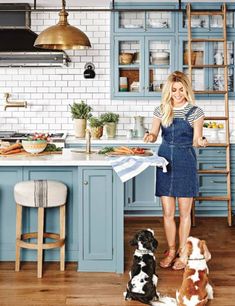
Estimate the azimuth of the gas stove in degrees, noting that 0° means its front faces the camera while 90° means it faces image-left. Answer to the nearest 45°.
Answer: approximately 0°

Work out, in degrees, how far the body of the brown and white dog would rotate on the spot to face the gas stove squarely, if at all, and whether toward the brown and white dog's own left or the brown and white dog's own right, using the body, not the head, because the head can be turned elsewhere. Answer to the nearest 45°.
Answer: approximately 45° to the brown and white dog's own left

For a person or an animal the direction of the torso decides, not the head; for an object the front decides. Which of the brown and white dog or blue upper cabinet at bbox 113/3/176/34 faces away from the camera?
the brown and white dog

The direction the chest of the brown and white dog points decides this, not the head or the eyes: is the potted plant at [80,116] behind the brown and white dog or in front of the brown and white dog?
in front

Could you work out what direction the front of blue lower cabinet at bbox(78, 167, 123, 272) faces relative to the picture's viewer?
facing the viewer

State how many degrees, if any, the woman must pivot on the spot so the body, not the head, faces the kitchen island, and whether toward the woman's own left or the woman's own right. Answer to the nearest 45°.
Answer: approximately 90° to the woman's own right

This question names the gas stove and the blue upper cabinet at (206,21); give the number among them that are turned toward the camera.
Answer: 2

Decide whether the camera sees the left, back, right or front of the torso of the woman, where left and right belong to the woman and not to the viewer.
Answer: front

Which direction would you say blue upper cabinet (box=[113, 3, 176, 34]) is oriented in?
toward the camera
